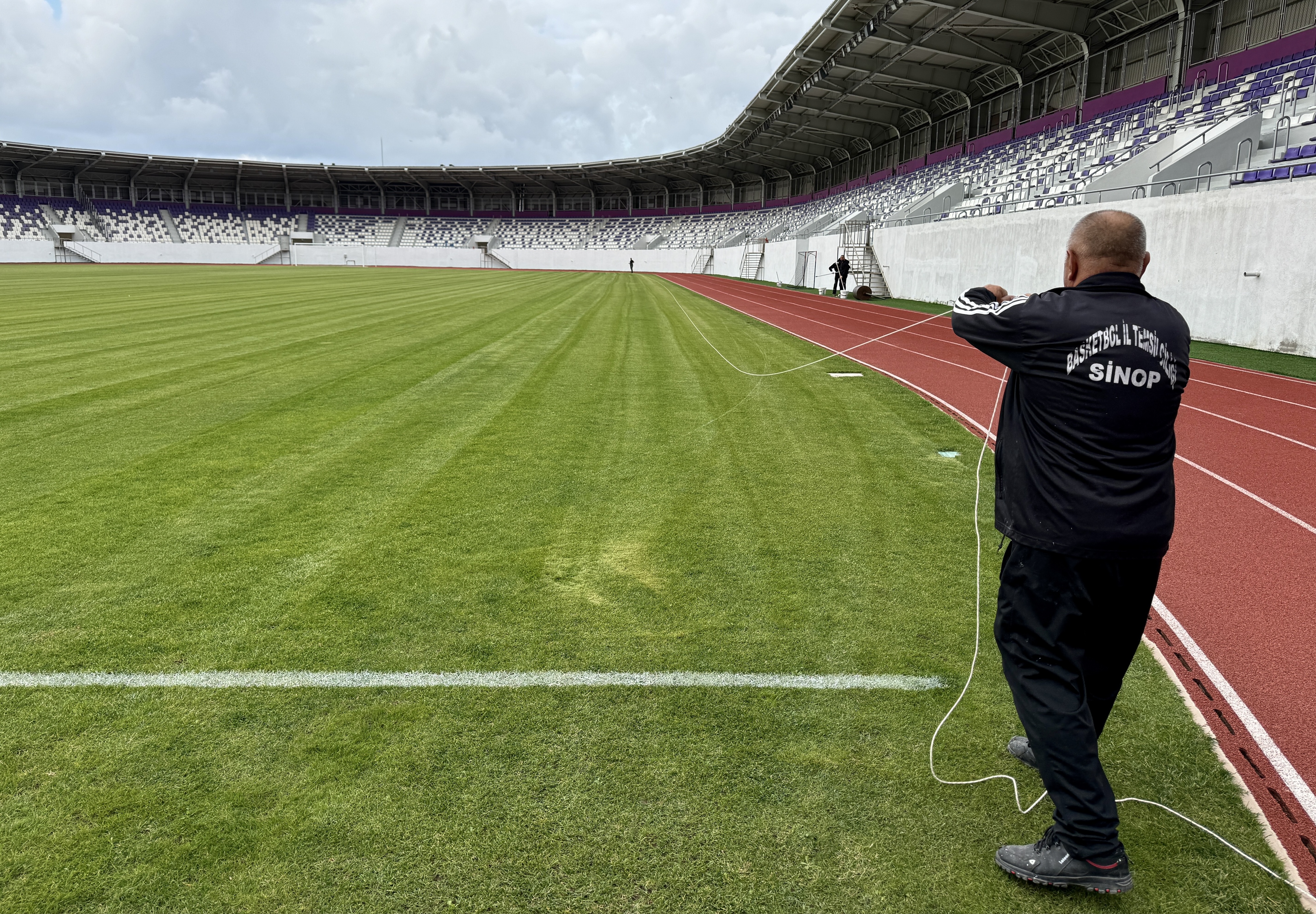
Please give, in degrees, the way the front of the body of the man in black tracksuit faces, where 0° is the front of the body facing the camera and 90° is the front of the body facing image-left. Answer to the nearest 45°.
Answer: approximately 135°

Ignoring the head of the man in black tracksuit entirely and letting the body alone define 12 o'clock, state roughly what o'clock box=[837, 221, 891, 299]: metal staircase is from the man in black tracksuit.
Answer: The metal staircase is roughly at 1 o'clock from the man in black tracksuit.

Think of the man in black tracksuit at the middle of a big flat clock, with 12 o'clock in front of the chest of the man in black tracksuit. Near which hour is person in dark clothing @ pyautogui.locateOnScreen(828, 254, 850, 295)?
The person in dark clothing is roughly at 1 o'clock from the man in black tracksuit.
